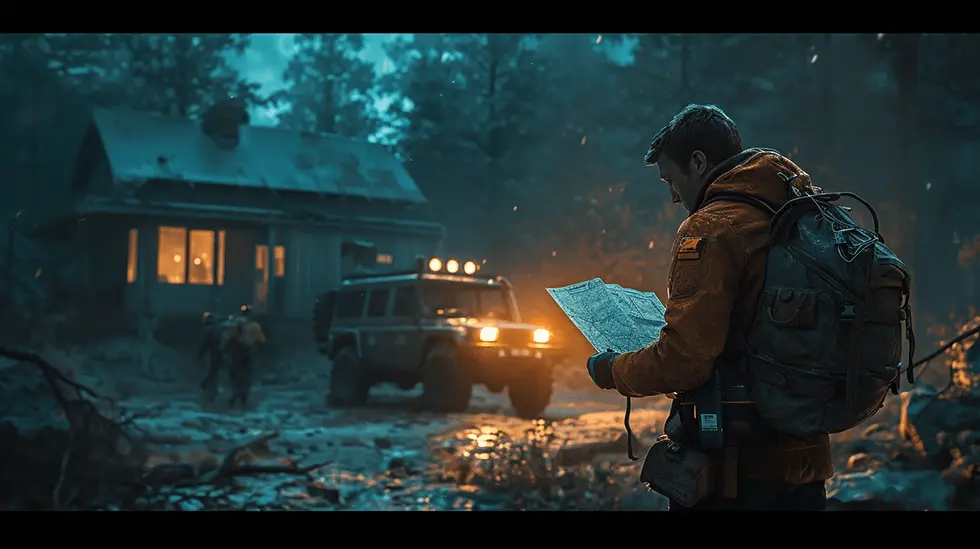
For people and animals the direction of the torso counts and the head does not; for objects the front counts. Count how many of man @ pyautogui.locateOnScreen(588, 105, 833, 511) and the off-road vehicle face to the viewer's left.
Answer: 1

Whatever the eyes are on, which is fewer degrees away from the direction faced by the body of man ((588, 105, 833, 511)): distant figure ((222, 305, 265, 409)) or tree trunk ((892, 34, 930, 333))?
the distant figure

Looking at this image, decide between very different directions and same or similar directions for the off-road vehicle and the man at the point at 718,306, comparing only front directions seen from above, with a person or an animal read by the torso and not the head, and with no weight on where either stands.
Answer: very different directions

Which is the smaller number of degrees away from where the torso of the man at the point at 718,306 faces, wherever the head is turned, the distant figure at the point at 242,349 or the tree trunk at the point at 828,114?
the distant figure

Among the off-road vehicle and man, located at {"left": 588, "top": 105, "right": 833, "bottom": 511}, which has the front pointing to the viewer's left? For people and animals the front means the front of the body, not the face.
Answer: the man

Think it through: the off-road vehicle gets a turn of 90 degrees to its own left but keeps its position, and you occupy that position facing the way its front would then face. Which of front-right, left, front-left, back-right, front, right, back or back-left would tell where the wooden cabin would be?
left

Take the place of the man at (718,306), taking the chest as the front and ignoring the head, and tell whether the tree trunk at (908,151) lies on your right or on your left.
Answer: on your right

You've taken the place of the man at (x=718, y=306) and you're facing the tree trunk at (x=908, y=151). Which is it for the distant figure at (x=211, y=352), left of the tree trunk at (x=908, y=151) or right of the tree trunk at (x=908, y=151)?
left

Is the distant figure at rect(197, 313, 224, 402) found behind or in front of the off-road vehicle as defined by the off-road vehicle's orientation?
behind

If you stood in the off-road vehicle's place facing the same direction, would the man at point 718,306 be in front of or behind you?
in front

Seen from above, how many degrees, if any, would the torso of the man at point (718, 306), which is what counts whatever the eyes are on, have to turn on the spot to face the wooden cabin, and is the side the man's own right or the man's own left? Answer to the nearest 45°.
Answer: approximately 45° to the man's own right

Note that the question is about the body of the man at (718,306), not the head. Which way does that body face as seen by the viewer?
to the viewer's left

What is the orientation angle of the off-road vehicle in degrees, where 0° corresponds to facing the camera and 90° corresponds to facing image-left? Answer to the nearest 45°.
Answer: approximately 315°

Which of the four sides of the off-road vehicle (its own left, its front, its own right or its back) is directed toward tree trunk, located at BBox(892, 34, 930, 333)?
left
